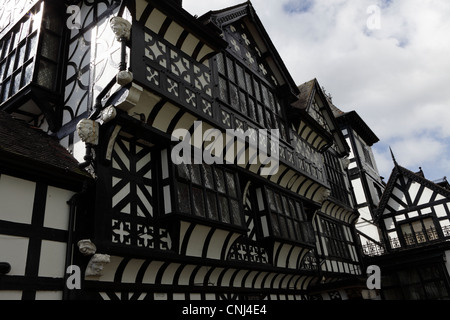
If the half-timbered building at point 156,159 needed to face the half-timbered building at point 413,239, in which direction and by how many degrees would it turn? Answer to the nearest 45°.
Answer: approximately 90° to its left

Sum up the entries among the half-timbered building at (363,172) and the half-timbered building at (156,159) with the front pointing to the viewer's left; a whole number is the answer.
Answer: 0

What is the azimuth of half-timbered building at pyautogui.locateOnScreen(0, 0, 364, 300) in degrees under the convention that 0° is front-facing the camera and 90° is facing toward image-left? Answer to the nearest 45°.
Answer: approximately 315°

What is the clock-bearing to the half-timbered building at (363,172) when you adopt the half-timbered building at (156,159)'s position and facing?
the half-timbered building at (363,172) is roughly at 9 o'clock from the half-timbered building at (156,159).

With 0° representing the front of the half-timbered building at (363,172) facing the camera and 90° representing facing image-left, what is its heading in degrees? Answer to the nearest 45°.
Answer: approximately 315°

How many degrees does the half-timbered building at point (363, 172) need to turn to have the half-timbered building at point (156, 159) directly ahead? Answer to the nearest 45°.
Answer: approximately 45° to its right
